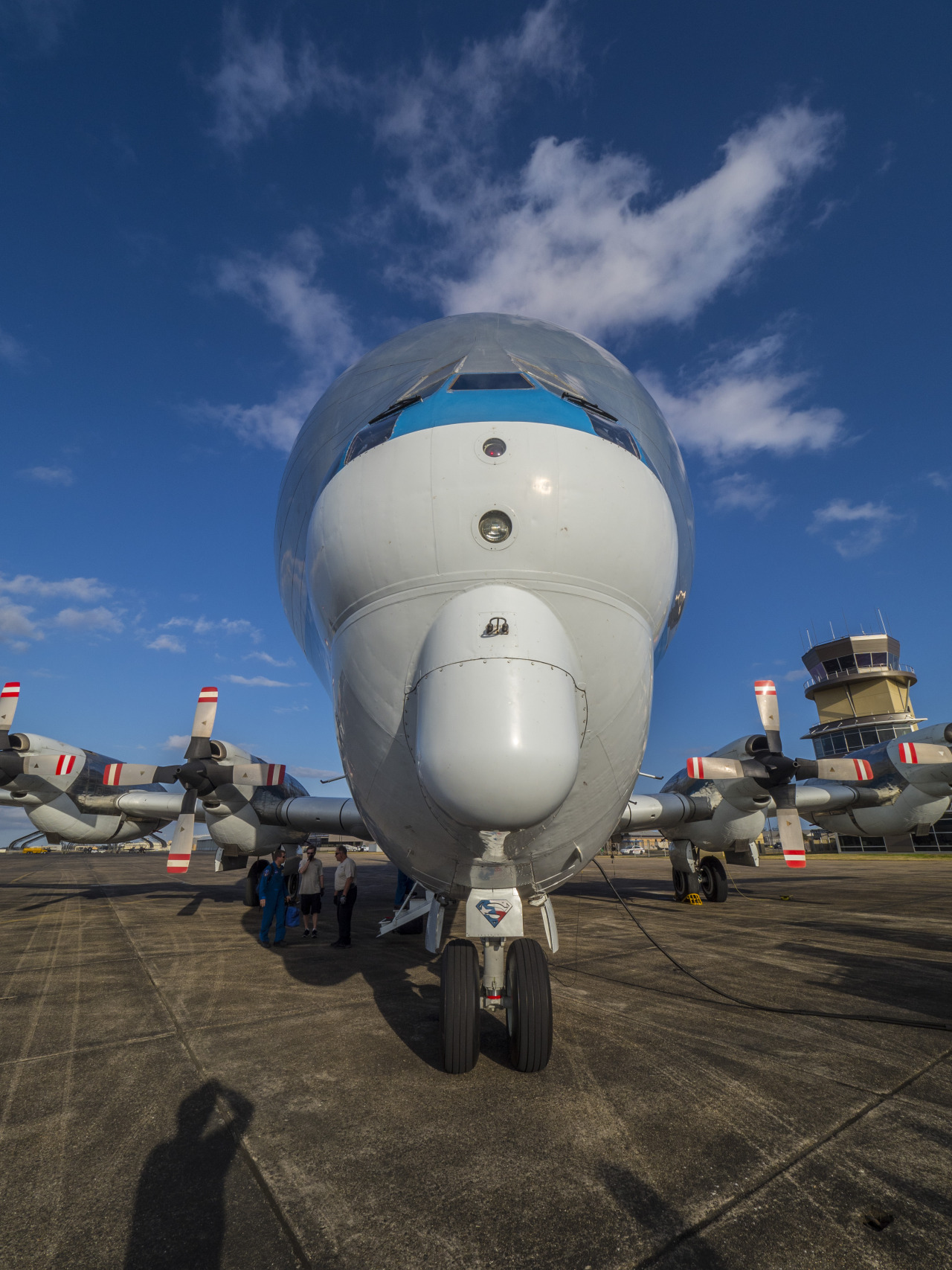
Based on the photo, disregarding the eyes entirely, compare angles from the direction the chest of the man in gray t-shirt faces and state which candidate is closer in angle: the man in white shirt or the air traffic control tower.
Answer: the man in white shirt

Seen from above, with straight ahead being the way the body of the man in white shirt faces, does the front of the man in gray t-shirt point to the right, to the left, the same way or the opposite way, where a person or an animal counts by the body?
to the left

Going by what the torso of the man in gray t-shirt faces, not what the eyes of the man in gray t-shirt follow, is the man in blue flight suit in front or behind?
in front

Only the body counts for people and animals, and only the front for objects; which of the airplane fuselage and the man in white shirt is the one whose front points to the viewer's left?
the man in white shirt

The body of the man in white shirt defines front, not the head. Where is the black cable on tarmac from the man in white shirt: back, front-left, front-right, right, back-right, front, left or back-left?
back-left

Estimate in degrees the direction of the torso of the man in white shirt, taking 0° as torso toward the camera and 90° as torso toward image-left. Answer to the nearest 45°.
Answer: approximately 90°

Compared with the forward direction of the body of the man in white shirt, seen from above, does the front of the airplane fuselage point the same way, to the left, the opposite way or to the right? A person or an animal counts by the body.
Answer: to the left

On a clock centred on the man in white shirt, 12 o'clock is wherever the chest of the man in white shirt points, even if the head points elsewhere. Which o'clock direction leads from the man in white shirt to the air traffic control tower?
The air traffic control tower is roughly at 5 o'clock from the man in white shirt.

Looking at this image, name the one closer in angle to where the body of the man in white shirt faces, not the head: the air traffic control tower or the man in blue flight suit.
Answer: the man in blue flight suit

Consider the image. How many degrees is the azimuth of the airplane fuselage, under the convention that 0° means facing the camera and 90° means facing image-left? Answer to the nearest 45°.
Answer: approximately 0°
